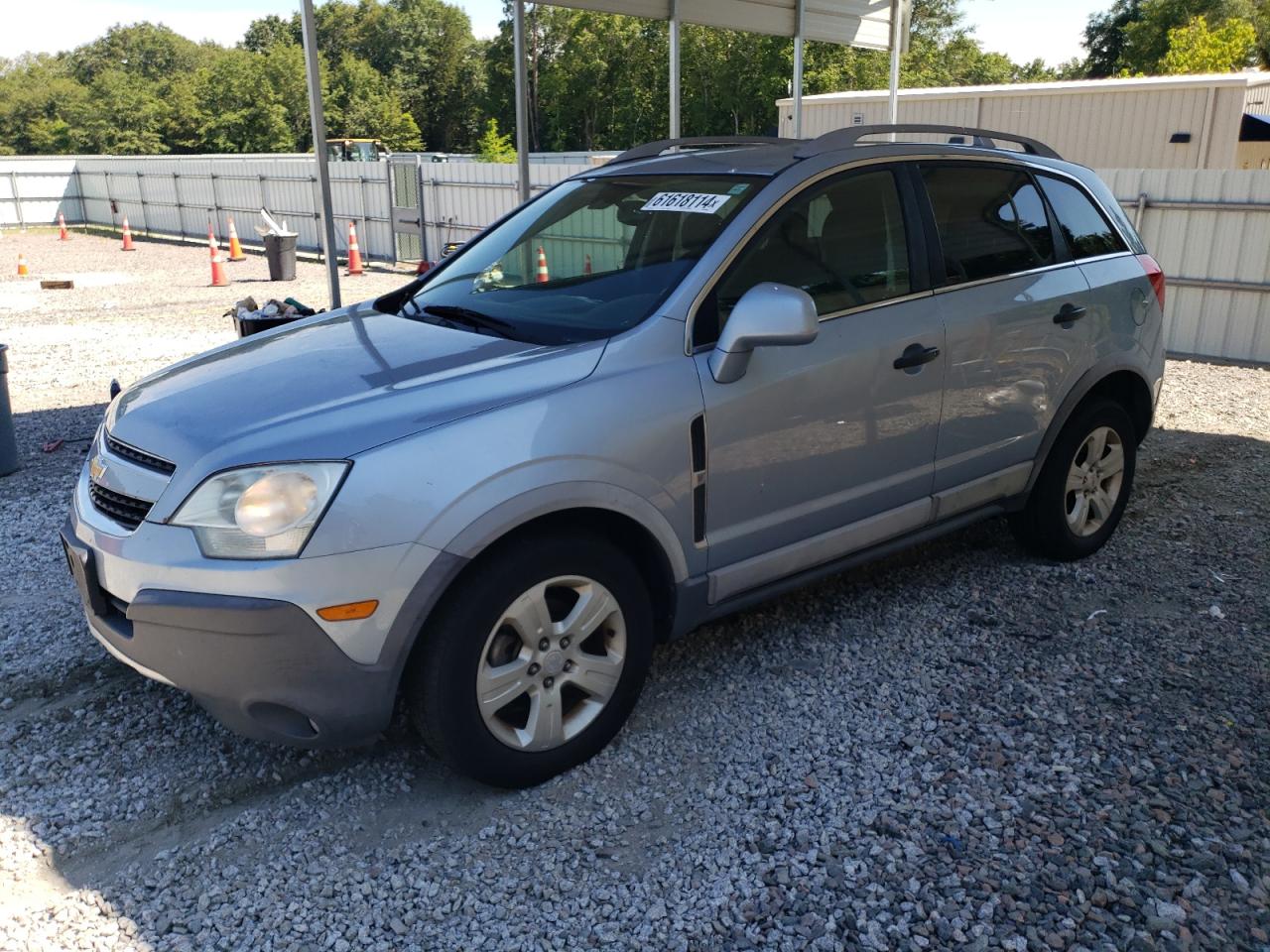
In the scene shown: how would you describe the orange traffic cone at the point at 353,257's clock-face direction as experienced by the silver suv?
The orange traffic cone is roughly at 4 o'clock from the silver suv.

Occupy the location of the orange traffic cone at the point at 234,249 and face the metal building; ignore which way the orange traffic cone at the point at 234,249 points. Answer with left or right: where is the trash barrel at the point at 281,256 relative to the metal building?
right

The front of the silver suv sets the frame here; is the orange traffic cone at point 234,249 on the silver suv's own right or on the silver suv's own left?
on the silver suv's own right

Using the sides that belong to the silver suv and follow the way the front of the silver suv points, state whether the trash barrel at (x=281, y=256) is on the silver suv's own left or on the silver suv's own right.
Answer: on the silver suv's own right

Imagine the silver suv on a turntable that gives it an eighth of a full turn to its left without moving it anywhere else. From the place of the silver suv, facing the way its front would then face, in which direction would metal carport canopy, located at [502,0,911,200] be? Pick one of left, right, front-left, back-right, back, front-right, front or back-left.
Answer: back

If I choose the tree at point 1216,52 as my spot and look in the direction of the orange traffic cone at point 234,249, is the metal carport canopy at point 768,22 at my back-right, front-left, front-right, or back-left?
front-left

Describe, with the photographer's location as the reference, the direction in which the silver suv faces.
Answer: facing the viewer and to the left of the viewer

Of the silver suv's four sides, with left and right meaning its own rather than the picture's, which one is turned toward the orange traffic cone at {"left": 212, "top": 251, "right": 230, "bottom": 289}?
right

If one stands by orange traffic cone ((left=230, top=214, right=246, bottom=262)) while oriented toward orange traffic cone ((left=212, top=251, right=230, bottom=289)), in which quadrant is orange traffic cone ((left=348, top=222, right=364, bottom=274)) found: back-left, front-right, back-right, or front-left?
front-left

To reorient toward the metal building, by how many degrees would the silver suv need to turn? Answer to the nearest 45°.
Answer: approximately 180°

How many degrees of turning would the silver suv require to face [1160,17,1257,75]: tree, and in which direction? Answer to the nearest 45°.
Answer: approximately 180°
